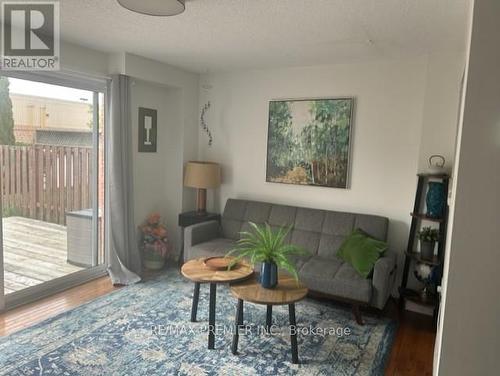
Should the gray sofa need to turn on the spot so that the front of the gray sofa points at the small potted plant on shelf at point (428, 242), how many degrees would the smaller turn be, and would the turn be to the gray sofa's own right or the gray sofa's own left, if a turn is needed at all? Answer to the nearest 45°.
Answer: approximately 90° to the gray sofa's own left

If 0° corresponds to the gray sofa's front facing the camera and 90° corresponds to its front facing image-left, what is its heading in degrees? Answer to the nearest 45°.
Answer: approximately 45°

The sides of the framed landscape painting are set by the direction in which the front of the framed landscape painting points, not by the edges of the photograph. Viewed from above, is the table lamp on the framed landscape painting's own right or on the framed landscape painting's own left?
on the framed landscape painting's own right

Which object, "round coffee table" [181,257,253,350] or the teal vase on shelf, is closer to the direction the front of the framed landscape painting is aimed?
the round coffee table

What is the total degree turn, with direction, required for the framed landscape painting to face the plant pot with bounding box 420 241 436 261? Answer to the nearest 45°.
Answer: approximately 90° to its left

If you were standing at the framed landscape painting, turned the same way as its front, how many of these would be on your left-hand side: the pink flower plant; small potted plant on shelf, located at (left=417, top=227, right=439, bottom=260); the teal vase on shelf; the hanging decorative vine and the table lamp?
2

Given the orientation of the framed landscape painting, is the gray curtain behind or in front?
in front

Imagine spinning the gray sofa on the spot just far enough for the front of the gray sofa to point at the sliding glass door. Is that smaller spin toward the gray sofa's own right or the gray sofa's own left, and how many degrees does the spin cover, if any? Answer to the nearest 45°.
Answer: approximately 45° to the gray sofa's own right

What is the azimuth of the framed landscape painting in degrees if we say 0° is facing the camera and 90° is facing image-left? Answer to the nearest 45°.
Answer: approximately 45°

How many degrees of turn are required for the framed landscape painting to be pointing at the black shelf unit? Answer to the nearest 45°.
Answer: approximately 90° to its left

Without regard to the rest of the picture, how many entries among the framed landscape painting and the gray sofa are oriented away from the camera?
0
